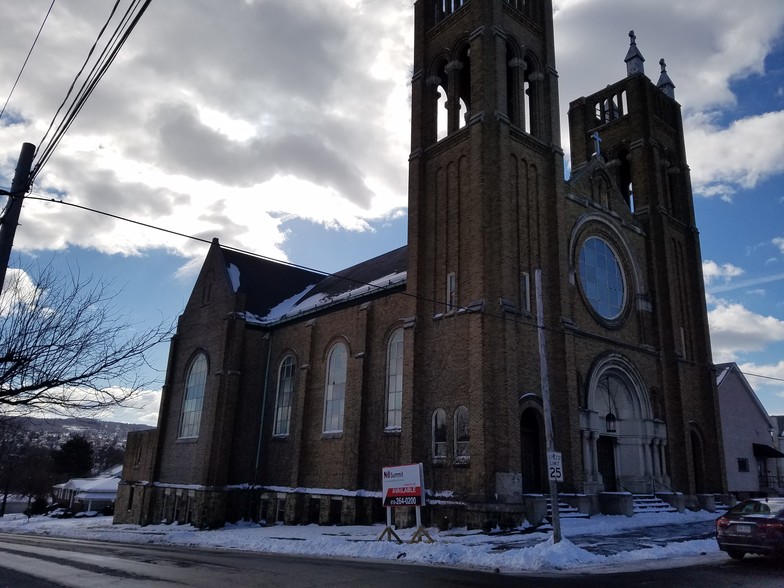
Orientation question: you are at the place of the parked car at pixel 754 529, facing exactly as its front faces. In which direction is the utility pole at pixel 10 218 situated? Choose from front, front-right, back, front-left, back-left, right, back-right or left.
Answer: back

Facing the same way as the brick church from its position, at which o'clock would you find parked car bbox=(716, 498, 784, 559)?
The parked car is roughly at 1 o'clock from the brick church.

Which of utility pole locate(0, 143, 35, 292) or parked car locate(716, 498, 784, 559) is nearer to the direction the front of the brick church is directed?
the parked car

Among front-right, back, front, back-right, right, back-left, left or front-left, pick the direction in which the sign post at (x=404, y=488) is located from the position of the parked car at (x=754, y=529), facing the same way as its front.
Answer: back-left

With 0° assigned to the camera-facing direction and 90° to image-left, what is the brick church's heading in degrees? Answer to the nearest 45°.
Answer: approximately 315°

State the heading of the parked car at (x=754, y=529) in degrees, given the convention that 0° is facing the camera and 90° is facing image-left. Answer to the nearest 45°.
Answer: approximately 225°

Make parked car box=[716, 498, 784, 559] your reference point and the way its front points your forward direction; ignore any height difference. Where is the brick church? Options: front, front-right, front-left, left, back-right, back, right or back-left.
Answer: left
